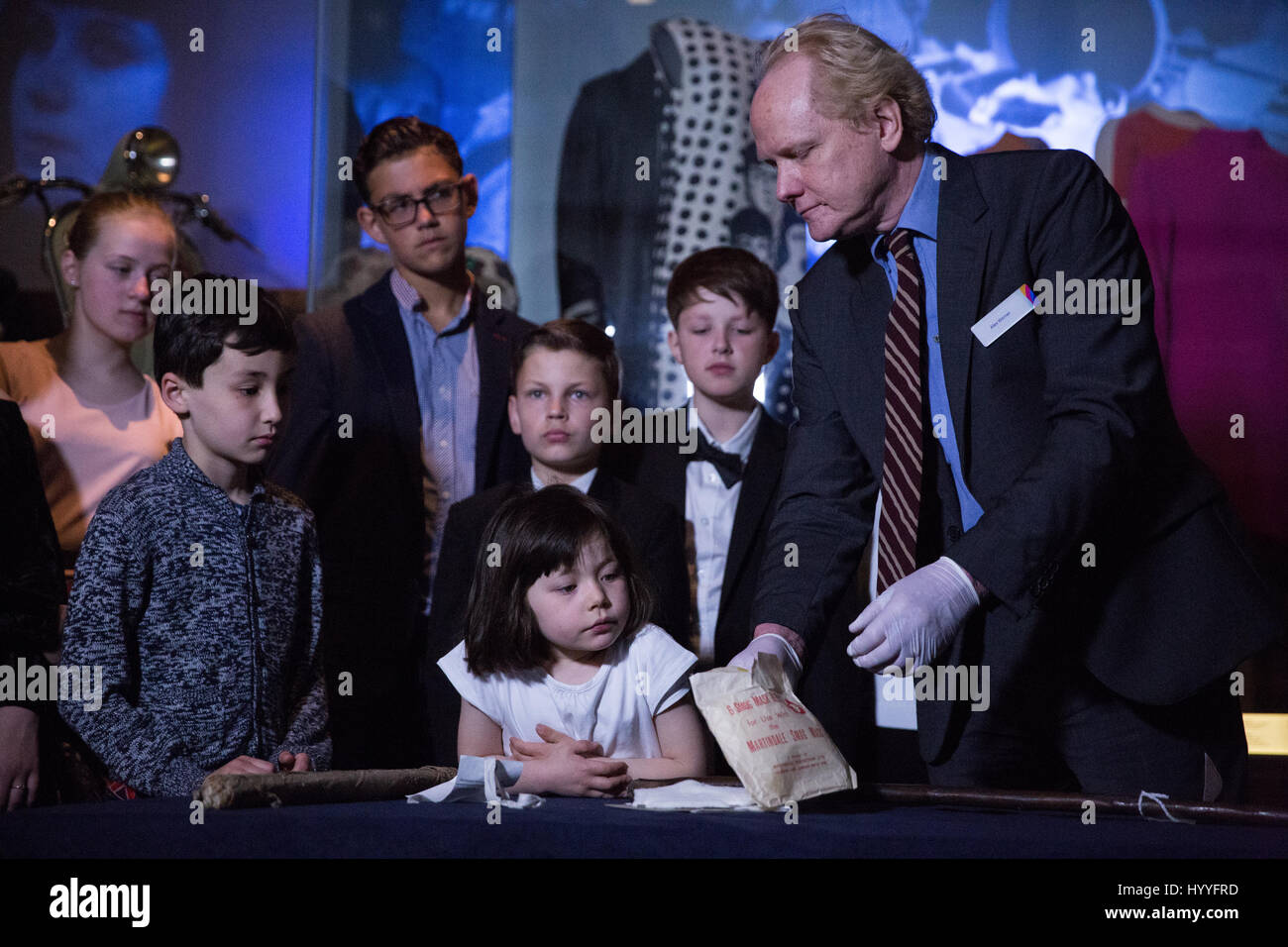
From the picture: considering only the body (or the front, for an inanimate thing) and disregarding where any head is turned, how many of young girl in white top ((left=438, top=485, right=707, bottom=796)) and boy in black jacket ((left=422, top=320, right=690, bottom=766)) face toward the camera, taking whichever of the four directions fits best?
2

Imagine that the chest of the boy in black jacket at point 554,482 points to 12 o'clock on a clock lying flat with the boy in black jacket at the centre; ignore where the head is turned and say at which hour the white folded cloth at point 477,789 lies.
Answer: The white folded cloth is roughly at 12 o'clock from the boy in black jacket.

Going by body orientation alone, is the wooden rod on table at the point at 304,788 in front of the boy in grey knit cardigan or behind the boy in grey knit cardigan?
in front

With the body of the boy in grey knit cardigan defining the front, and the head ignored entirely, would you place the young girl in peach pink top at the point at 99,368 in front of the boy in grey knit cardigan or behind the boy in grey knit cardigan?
behind

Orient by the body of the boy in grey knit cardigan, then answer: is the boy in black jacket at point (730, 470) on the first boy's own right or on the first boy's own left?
on the first boy's own left
